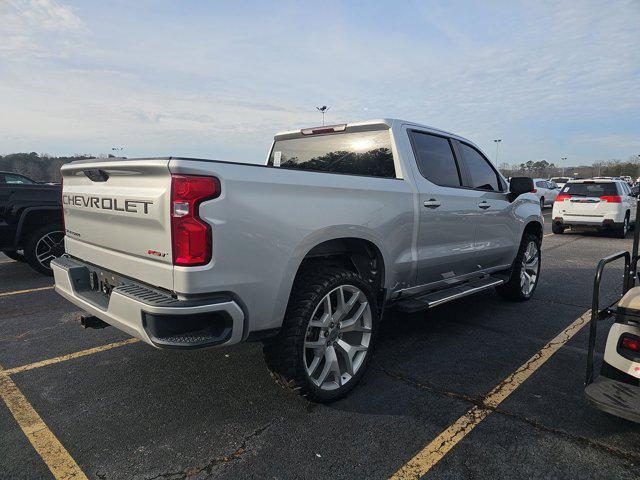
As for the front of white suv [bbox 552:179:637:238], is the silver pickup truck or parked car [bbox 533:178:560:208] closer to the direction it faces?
the parked car

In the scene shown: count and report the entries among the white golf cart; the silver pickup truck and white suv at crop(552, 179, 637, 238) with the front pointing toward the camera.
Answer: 0

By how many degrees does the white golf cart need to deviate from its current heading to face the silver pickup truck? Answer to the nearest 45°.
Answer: approximately 135° to its left

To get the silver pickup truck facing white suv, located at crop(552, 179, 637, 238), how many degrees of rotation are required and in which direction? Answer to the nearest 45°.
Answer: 0° — it already faces it

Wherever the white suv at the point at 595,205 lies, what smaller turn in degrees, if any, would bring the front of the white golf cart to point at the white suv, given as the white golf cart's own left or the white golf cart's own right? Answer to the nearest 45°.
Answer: approximately 45° to the white golf cart's own left

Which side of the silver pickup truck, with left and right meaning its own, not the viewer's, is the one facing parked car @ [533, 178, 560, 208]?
front

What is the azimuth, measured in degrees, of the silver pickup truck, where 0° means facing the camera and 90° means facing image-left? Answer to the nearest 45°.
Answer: approximately 225°

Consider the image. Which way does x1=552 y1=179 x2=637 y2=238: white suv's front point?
away from the camera

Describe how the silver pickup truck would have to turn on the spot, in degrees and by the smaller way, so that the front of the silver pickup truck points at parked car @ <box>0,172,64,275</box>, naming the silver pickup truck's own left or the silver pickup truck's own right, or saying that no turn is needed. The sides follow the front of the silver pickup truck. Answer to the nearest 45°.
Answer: approximately 90° to the silver pickup truck's own left

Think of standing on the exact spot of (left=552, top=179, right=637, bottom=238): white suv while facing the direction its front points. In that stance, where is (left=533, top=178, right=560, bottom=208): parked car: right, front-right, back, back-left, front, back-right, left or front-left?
front

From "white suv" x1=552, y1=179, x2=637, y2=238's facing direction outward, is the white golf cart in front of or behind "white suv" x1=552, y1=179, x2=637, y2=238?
behind

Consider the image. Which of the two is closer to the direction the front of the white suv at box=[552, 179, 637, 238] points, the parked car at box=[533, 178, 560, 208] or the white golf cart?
the parked car

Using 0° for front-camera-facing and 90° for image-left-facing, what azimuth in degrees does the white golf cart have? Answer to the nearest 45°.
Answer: approximately 225°
